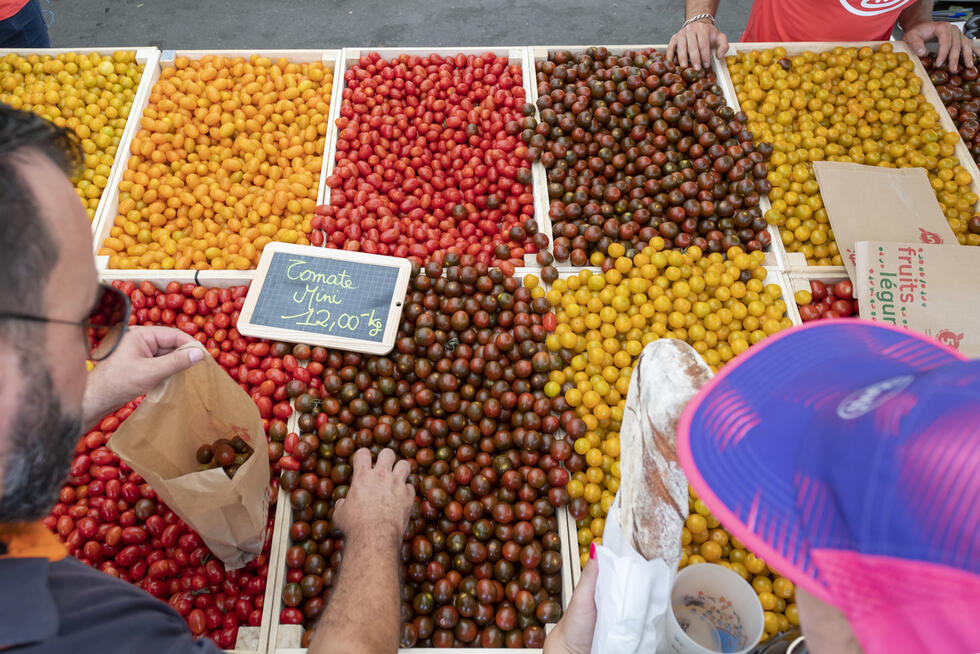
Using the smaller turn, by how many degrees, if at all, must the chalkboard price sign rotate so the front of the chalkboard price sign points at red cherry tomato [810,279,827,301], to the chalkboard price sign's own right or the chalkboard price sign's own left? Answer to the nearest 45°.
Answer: approximately 90° to the chalkboard price sign's own left

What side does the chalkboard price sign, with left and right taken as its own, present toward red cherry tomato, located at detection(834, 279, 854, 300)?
left

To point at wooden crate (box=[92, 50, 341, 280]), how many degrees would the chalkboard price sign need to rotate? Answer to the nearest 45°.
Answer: approximately 135° to its right

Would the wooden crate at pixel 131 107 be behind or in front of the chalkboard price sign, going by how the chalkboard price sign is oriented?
behind

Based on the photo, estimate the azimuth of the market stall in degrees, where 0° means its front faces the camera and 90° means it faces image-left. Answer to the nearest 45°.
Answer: approximately 0°

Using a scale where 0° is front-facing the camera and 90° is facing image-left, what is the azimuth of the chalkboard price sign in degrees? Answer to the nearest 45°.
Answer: approximately 0°
